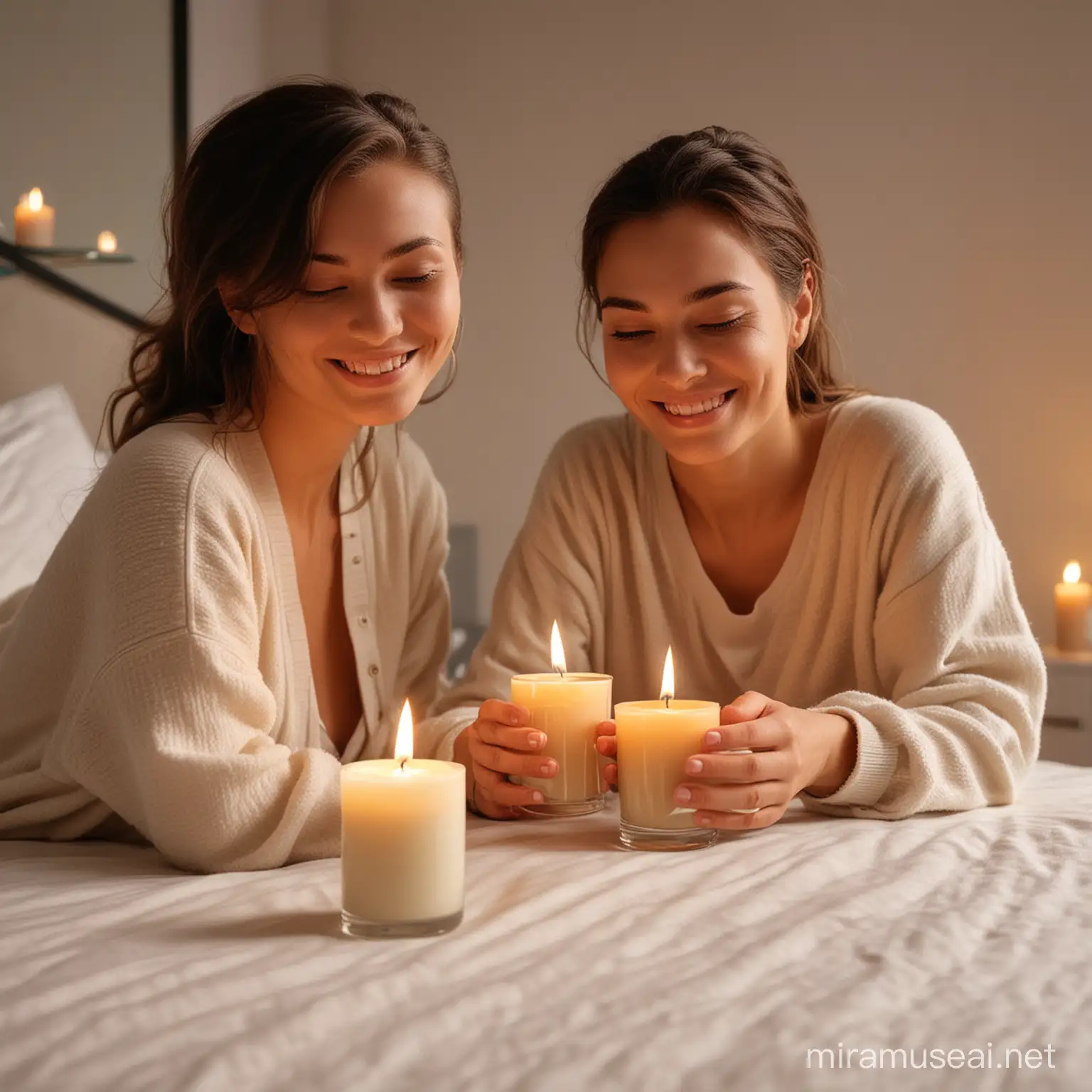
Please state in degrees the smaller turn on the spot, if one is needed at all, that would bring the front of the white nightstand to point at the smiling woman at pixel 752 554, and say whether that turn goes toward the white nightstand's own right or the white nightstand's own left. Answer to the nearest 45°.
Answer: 0° — it already faces them

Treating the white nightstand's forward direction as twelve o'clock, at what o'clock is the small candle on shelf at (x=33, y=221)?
The small candle on shelf is roughly at 2 o'clock from the white nightstand.

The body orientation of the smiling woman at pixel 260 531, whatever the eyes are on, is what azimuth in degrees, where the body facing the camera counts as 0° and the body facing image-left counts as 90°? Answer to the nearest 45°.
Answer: approximately 315°

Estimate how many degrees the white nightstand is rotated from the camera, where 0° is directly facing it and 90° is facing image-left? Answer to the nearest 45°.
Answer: approximately 0°

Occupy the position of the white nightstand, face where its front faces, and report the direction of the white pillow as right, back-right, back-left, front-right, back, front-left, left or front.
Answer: front-right

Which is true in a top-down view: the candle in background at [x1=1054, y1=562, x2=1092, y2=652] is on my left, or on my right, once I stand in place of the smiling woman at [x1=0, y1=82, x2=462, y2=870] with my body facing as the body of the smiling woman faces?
on my left
